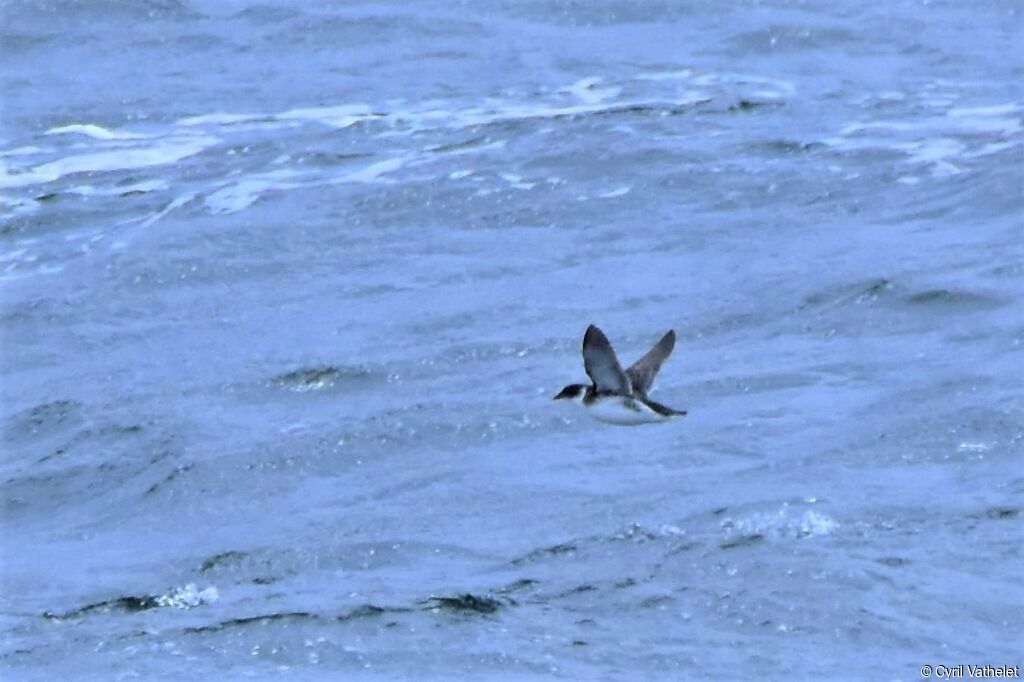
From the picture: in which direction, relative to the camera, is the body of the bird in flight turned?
to the viewer's left
